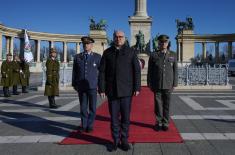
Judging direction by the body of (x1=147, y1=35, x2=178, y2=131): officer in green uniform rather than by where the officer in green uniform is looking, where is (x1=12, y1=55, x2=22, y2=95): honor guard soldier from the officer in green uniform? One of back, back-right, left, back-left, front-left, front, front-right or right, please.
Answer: back-right

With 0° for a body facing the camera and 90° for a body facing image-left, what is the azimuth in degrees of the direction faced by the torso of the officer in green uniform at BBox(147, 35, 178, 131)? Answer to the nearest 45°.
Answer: approximately 0°

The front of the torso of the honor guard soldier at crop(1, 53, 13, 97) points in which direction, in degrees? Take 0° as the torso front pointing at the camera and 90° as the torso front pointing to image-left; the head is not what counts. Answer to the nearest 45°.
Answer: approximately 315°

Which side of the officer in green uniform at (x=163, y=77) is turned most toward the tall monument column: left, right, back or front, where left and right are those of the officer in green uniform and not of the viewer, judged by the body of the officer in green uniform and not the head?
back

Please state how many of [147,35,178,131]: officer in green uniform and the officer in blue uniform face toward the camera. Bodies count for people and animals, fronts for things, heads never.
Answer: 2

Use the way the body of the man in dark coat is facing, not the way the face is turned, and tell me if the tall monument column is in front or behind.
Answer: behind

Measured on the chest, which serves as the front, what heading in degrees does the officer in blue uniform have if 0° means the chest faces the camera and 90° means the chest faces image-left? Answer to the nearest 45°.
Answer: approximately 0°
